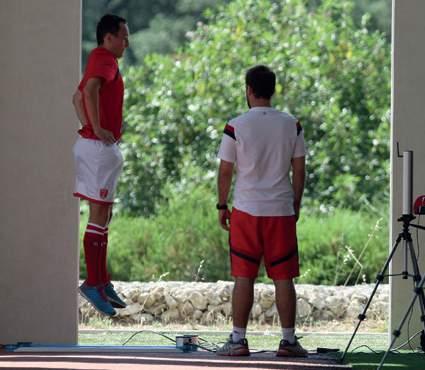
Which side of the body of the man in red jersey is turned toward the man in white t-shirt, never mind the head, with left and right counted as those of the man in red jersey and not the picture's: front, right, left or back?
front

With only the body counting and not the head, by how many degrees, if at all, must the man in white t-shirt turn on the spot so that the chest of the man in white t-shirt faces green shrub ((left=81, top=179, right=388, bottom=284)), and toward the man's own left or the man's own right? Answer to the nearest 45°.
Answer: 0° — they already face it

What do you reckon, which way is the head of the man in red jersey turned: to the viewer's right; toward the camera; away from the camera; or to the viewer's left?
to the viewer's right

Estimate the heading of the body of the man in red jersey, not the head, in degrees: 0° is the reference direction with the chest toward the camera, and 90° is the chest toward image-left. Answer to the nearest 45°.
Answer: approximately 270°

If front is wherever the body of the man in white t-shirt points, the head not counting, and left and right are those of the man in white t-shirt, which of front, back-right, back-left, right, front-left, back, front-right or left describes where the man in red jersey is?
left

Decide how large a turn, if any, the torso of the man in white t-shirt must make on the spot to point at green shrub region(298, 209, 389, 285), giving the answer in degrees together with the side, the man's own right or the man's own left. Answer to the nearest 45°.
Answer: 0° — they already face it

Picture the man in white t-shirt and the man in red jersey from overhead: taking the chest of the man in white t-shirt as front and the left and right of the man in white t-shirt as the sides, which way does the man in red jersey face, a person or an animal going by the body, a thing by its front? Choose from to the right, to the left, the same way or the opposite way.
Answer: to the right

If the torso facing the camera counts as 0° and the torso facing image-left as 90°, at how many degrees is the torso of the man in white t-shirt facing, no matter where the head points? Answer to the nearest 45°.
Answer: approximately 180°

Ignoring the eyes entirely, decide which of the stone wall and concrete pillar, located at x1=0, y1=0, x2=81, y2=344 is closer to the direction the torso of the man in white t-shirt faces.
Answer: the stone wall

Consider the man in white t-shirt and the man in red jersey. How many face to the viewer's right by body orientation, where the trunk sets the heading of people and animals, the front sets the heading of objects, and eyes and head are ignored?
1
